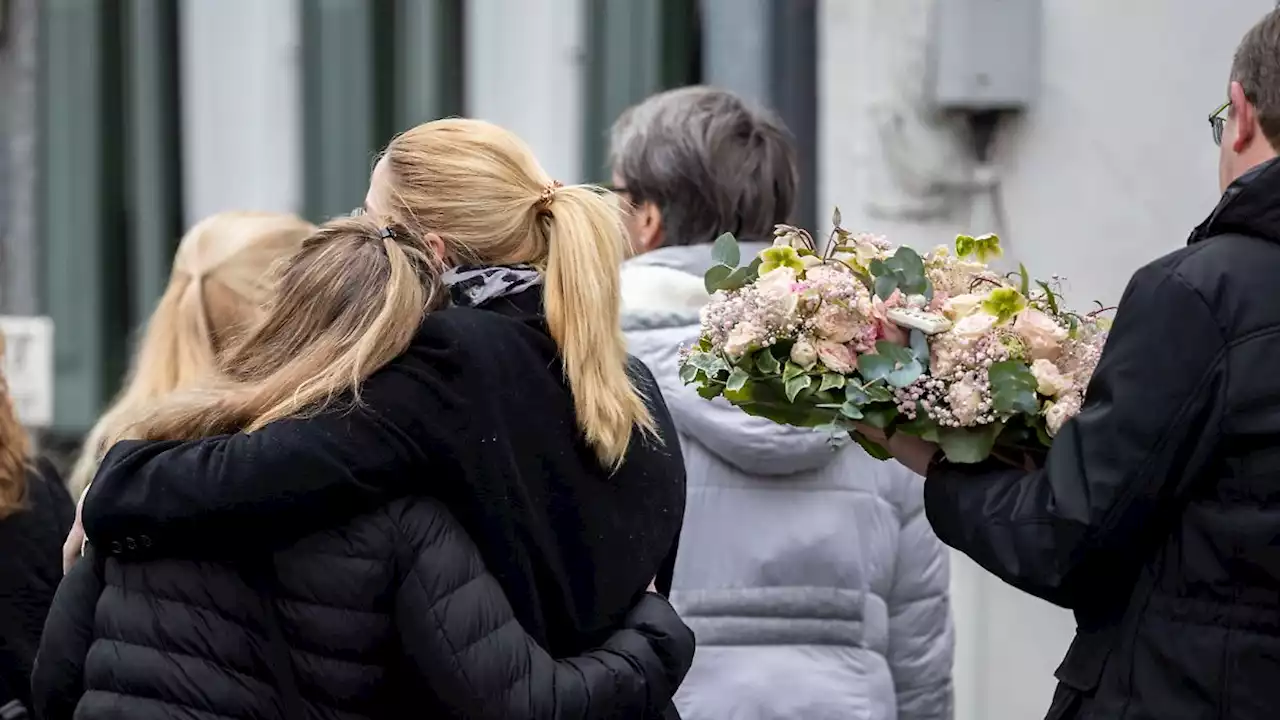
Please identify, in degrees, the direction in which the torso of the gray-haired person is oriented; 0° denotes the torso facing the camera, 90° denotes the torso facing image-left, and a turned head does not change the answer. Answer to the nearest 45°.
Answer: approximately 135°

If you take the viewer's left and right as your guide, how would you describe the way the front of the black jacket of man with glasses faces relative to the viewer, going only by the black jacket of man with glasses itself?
facing away from the viewer and to the left of the viewer

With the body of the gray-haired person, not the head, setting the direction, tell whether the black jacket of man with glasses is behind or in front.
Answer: behind

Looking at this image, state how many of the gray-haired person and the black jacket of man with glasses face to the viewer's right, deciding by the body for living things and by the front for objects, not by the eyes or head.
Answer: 0
